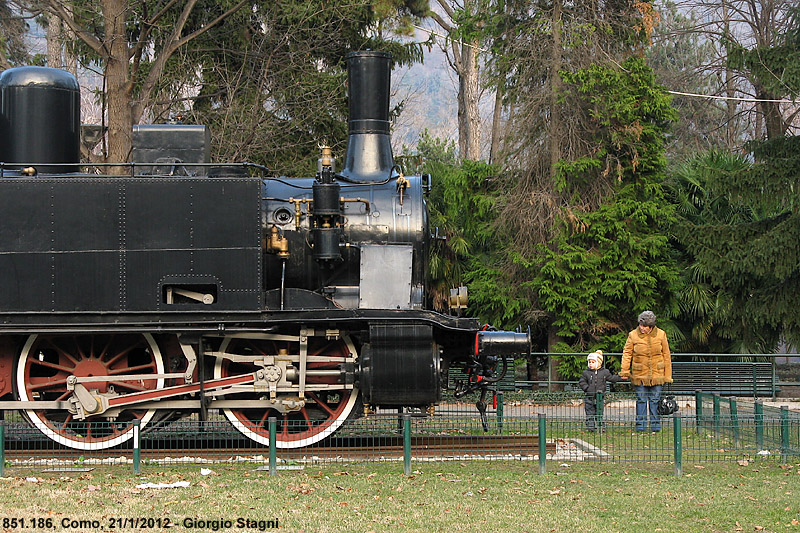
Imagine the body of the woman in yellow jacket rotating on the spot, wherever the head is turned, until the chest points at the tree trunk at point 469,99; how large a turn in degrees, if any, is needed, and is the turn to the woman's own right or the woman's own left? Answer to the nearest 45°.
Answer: approximately 180°

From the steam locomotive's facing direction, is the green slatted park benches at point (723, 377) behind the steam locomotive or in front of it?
in front

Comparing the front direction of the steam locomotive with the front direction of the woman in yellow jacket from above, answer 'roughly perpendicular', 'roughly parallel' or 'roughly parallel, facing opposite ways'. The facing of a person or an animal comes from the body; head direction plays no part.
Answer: roughly perpendicular

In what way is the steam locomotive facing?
to the viewer's right

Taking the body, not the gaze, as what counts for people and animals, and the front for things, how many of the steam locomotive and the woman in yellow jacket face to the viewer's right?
1

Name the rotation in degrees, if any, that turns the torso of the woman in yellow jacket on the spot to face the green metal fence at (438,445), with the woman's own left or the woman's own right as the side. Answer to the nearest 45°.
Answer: approximately 45° to the woman's own right

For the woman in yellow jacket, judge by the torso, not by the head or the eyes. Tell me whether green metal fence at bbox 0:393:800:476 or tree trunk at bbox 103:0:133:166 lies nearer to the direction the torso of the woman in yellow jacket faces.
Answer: the green metal fence

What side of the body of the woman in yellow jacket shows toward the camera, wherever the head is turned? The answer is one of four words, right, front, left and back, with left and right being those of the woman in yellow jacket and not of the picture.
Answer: front
